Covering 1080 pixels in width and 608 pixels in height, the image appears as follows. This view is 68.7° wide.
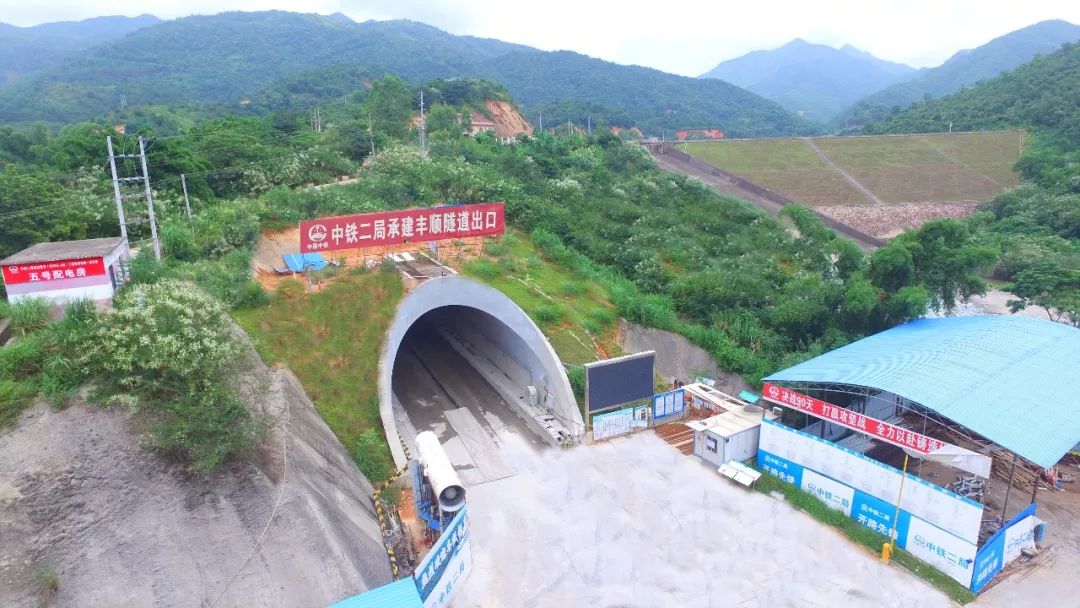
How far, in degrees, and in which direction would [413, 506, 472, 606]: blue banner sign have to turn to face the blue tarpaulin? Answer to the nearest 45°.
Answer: approximately 135° to its left

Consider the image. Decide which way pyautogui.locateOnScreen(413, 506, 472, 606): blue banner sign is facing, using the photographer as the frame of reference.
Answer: facing the viewer and to the right of the viewer

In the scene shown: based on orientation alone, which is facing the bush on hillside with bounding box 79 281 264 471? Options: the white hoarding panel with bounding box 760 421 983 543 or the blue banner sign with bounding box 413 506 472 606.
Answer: the white hoarding panel

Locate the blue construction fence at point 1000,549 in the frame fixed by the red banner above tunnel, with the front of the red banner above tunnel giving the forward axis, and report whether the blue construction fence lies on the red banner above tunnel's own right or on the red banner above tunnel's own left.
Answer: on the red banner above tunnel's own left

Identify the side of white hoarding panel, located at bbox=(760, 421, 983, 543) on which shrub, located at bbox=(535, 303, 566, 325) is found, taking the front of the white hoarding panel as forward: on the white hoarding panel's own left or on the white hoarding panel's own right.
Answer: on the white hoarding panel's own right

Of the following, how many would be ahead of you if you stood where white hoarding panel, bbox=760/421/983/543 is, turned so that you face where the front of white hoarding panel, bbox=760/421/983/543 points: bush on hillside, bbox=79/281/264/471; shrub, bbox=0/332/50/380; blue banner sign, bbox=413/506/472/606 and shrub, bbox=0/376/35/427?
4

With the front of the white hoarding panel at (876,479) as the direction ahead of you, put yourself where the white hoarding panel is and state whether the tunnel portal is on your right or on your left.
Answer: on your right

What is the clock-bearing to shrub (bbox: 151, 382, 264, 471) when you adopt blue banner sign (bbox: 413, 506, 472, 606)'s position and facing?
The shrub is roughly at 5 o'clock from the blue banner sign.

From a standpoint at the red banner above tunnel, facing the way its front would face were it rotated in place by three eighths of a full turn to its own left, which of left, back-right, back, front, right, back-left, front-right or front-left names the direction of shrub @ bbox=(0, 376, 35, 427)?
back

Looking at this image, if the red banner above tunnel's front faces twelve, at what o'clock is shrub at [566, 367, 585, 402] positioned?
The shrub is roughly at 10 o'clock from the red banner above tunnel.

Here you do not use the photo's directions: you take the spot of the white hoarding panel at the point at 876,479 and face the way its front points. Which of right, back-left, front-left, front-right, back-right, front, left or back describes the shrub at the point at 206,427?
front

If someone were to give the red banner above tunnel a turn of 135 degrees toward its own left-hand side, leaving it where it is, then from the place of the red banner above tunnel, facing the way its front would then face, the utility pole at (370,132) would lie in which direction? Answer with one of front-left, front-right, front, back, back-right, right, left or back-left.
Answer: front-left

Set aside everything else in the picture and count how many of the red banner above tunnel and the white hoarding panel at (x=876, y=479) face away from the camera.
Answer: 0

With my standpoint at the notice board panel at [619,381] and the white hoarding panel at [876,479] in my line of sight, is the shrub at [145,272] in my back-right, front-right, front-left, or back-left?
back-right

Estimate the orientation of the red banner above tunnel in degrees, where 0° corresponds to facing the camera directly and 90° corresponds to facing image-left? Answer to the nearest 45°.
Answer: approximately 0°

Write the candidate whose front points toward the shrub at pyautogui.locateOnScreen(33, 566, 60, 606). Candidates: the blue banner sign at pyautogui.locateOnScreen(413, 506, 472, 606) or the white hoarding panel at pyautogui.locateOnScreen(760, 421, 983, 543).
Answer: the white hoarding panel

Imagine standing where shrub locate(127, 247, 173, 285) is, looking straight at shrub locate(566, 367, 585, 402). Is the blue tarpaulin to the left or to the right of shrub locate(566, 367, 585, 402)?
left

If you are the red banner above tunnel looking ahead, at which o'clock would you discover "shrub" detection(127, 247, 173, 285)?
The shrub is roughly at 2 o'clock from the red banner above tunnel.
